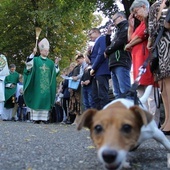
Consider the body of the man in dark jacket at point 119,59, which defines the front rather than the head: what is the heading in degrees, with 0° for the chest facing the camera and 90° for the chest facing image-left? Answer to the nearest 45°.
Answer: approximately 90°

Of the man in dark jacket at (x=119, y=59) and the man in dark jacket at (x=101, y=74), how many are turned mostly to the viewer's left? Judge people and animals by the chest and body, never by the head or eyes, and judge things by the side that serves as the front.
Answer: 2

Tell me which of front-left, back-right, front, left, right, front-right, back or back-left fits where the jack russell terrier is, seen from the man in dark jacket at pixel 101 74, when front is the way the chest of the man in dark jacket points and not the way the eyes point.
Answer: left

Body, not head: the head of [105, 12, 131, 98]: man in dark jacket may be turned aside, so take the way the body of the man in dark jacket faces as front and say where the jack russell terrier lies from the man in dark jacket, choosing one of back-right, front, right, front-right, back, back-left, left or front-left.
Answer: left

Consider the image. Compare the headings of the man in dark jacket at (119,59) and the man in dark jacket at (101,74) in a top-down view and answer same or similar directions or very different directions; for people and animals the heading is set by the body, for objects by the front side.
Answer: same or similar directions

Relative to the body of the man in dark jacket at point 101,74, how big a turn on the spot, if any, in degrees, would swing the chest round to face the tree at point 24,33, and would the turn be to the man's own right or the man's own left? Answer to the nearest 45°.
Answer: approximately 90° to the man's own right

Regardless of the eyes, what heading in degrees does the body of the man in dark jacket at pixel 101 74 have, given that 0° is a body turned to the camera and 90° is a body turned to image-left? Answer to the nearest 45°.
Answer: approximately 90°

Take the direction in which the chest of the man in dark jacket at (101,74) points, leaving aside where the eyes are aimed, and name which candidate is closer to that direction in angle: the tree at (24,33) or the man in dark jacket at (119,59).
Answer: the tree

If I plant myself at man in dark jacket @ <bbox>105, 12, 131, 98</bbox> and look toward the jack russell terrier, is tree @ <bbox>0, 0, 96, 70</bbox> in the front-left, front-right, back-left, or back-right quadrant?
back-right
